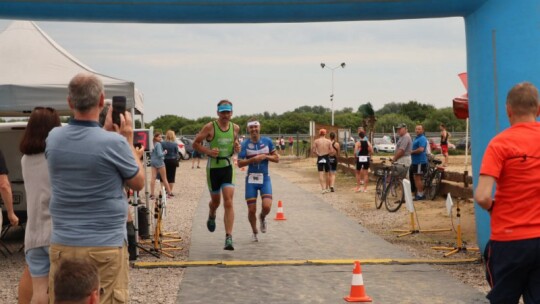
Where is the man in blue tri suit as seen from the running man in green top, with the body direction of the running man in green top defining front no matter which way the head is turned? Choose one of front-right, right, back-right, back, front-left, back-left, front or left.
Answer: back-left

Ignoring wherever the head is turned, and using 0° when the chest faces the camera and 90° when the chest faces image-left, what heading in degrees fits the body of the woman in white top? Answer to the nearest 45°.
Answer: approximately 225°

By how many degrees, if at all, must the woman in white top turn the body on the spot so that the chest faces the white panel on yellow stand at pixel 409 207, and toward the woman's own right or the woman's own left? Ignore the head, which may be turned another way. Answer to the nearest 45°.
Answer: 0° — they already face it

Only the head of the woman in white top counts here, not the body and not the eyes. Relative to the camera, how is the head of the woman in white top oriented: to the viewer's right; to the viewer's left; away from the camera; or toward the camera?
away from the camera

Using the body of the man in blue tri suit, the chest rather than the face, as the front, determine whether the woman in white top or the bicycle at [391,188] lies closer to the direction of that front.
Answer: the woman in white top

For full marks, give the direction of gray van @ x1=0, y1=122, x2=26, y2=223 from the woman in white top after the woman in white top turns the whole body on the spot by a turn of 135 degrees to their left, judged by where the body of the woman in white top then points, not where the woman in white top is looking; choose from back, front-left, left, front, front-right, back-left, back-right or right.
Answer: right

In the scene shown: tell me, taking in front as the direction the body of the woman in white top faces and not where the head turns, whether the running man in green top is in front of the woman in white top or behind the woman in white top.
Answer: in front

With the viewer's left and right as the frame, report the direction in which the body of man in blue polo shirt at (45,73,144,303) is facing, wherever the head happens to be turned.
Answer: facing away from the viewer and to the right of the viewer

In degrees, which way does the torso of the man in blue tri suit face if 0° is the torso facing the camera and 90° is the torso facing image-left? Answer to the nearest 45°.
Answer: approximately 0°

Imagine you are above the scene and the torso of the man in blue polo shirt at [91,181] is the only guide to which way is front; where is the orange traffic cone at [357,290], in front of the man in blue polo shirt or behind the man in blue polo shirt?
in front
